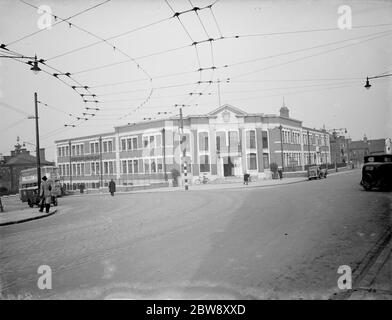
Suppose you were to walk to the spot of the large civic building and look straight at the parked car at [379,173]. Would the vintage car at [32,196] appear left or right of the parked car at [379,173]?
right

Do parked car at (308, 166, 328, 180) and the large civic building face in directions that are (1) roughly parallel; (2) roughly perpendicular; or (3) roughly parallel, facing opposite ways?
roughly perpendicular

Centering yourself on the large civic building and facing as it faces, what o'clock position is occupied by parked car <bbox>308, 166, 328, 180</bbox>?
The parked car is roughly at 10 o'clock from the large civic building.

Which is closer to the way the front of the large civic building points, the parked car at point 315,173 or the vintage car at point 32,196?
the vintage car

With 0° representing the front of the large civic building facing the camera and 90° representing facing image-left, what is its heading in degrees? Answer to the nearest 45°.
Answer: approximately 0°
